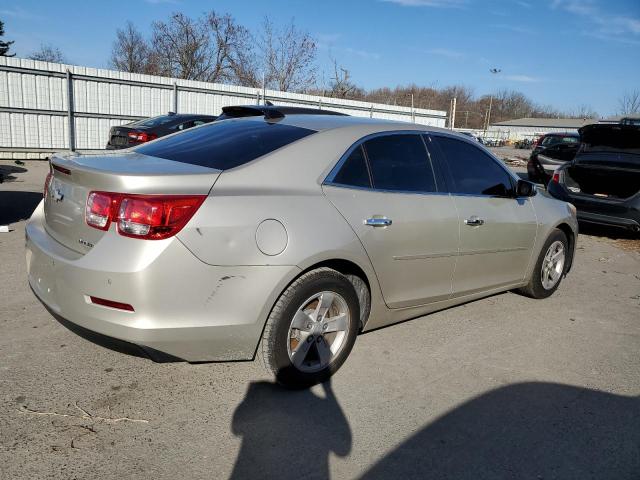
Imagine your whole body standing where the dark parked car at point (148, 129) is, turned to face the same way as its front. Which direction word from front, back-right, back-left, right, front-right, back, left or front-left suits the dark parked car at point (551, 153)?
front-right

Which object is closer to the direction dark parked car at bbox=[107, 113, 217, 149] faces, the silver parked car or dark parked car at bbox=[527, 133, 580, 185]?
the dark parked car

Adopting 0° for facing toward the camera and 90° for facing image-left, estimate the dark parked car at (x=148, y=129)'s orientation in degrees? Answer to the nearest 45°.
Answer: approximately 225°

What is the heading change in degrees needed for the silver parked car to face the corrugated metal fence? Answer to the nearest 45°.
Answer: approximately 90° to its left

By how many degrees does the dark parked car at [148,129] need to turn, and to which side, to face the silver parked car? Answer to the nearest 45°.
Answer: approximately 135° to its right

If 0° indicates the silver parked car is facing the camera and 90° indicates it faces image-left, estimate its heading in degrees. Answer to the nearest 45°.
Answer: approximately 225°

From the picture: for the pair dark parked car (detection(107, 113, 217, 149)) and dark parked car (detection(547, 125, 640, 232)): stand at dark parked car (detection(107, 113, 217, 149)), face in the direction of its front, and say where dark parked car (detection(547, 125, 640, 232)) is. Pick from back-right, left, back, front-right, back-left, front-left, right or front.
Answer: right

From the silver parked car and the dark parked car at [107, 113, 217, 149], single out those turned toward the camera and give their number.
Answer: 0

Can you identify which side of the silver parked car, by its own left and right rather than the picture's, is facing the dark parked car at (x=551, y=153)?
front
